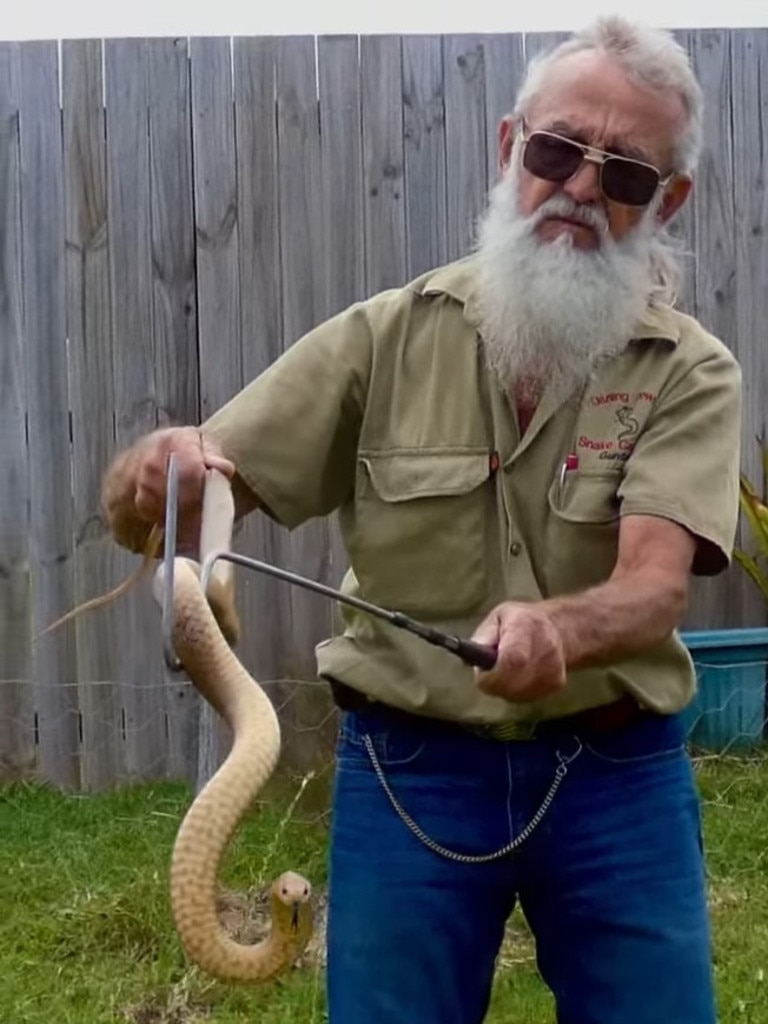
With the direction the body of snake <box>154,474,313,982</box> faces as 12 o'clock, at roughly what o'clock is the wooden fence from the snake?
The wooden fence is roughly at 6 o'clock from the snake.

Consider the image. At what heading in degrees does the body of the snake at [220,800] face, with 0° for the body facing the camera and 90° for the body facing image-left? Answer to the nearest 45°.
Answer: approximately 0°

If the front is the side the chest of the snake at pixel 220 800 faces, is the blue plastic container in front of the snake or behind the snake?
behind

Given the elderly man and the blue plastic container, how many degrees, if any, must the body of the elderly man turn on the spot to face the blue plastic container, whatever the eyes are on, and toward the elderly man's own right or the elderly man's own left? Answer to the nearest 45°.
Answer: approximately 180°

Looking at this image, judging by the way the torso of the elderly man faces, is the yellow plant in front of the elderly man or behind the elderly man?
behind
